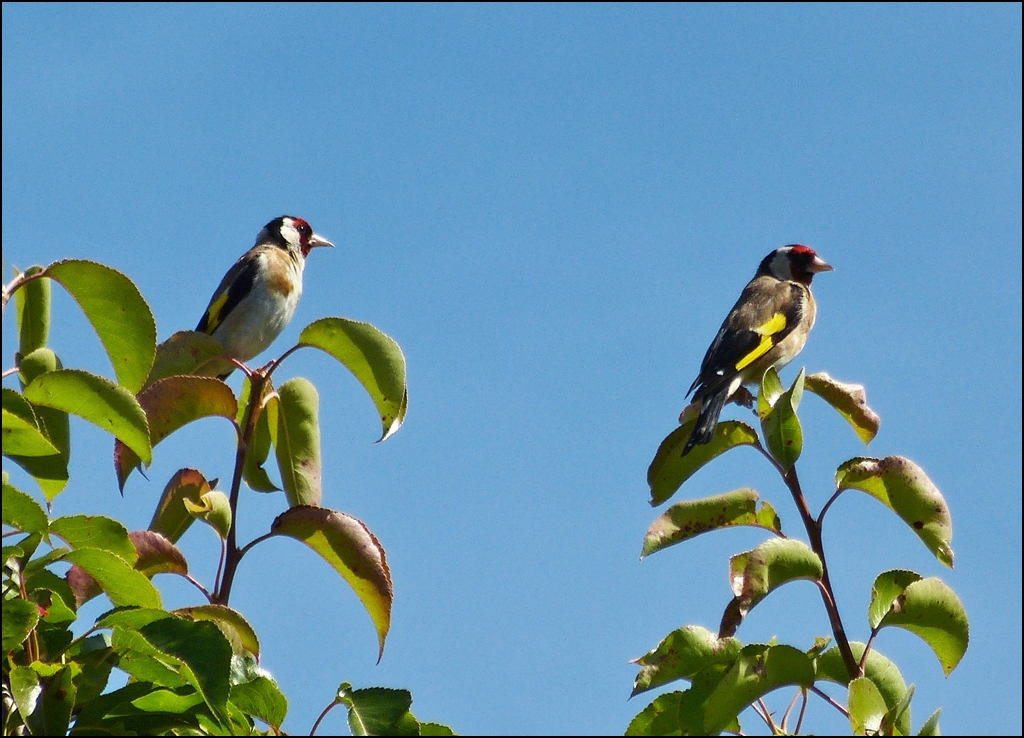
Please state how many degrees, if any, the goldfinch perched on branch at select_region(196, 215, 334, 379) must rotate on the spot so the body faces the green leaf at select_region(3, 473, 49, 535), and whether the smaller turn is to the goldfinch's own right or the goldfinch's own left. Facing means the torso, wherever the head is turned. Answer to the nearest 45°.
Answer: approximately 90° to the goldfinch's own right

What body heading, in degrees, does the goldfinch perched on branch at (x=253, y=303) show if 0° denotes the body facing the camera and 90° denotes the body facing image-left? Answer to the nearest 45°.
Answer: approximately 270°

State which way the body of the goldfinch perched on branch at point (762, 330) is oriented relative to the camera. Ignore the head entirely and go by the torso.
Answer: to the viewer's right

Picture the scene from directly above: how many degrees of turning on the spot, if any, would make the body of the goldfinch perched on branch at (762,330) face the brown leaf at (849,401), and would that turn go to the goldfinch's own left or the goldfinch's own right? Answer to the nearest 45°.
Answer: approximately 90° to the goldfinch's own right

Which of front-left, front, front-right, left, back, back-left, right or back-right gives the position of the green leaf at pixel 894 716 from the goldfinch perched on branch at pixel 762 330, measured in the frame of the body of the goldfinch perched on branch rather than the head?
right

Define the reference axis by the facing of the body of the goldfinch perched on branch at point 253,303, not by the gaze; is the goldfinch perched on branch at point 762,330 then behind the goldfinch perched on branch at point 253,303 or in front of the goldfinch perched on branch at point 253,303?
in front
